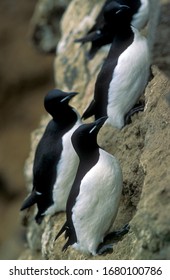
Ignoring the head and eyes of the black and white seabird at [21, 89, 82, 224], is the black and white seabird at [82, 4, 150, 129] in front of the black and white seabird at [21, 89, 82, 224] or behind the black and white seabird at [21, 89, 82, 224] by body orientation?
in front

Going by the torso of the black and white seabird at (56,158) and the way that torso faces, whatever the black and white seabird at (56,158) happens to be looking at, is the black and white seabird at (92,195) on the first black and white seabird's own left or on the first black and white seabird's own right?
on the first black and white seabird's own right

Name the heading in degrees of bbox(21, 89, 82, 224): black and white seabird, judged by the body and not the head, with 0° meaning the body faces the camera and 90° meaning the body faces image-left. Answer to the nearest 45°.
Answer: approximately 270°
